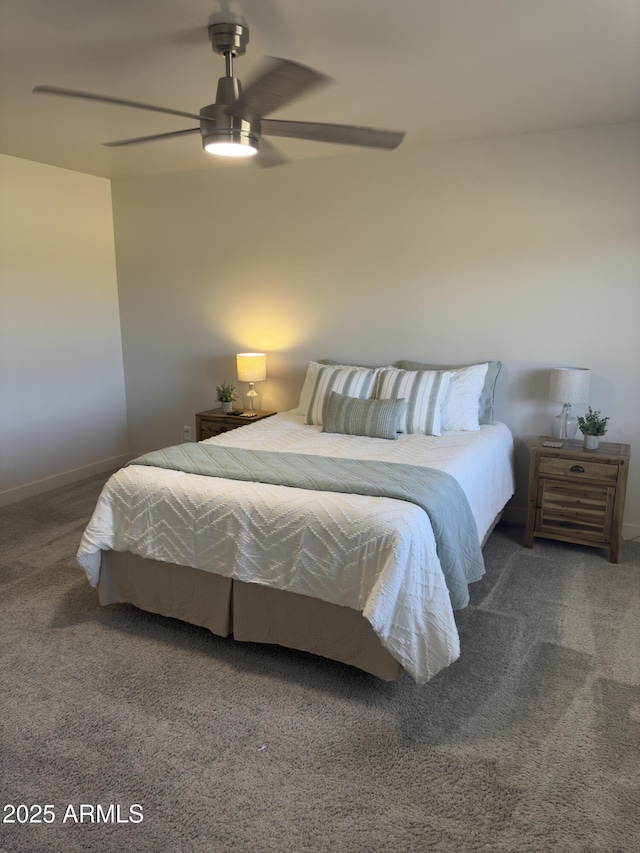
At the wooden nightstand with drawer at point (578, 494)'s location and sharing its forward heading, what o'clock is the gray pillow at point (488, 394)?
The gray pillow is roughly at 4 o'clock from the wooden nightstand with drawer.

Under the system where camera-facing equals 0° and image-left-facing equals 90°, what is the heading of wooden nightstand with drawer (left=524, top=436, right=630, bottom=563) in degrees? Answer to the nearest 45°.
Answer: approximately 0°

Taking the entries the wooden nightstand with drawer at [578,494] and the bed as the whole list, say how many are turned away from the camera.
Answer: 0

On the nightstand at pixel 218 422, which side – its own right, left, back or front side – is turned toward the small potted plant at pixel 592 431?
left

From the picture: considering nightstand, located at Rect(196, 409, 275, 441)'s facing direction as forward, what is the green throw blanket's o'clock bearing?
The green throw blanket is roughly at 10 o'clock from the nightstand.

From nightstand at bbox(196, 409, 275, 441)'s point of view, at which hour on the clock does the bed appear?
The bed is roughly at 10 o'clock from the nightstand.

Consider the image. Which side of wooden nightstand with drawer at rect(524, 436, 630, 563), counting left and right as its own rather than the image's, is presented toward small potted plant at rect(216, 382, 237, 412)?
right

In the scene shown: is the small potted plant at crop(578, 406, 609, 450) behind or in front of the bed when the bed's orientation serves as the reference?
behind

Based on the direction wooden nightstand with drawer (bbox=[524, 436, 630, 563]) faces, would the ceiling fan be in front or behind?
in front

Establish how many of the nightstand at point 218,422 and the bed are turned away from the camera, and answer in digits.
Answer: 0

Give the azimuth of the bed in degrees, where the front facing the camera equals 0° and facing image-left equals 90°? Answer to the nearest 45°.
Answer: approximately 45°
